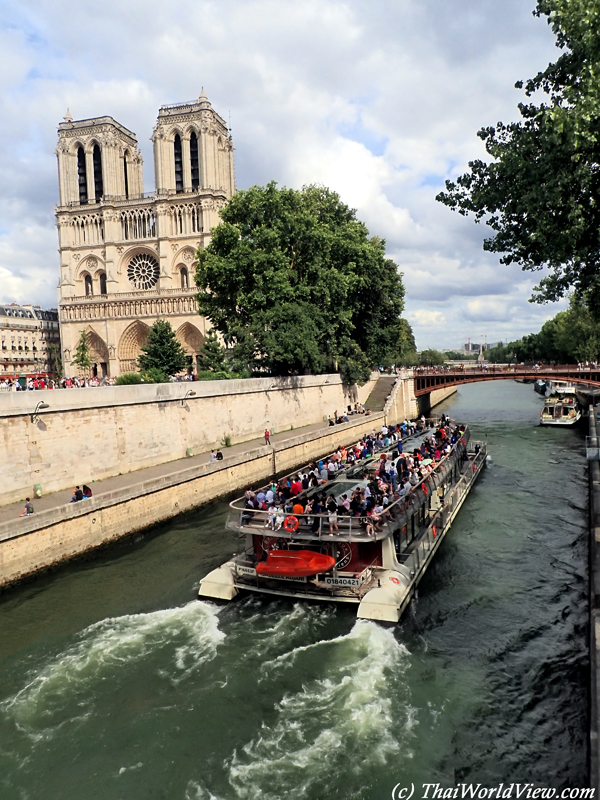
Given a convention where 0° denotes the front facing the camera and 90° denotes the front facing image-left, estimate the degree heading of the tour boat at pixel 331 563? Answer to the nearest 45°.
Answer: approximately 225°

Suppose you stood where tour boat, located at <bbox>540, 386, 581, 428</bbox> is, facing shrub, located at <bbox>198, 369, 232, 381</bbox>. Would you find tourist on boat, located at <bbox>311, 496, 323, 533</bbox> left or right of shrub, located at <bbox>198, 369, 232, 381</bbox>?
left

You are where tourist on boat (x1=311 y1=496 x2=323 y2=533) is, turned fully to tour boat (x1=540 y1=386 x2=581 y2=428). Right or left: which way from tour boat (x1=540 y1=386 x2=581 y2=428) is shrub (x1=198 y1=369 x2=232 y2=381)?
left

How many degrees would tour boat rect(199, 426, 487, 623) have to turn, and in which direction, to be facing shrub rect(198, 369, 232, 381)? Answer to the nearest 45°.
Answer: approximately 45° to its left

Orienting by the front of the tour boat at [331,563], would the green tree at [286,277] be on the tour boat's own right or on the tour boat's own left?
on the tour boat's own left

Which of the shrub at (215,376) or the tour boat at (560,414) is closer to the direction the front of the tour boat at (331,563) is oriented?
the tour boat
